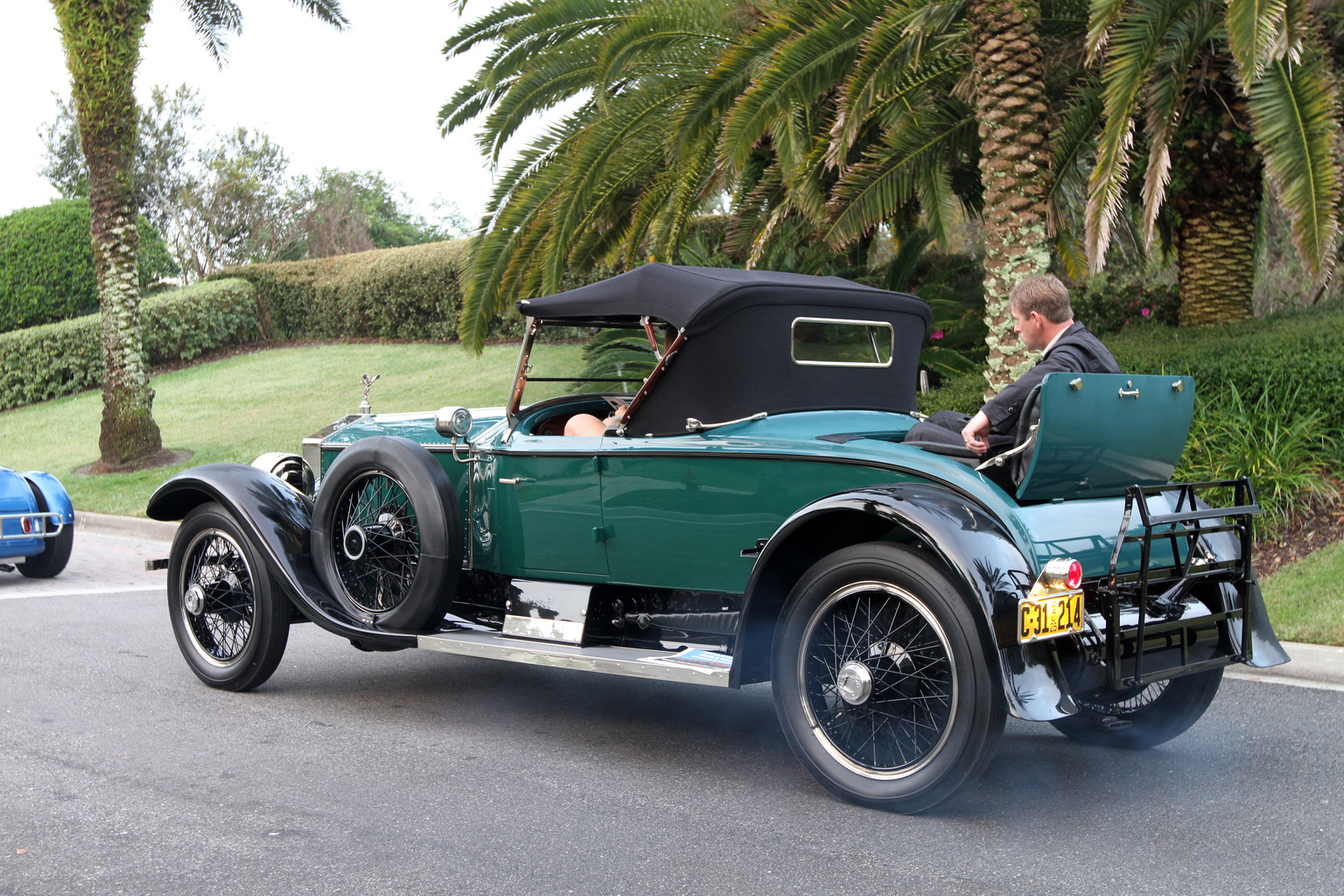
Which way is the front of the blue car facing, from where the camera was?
facing away from the viewer and to the left of the viewer

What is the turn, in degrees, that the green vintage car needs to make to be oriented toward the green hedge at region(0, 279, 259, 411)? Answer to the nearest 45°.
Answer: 0° — it already faces it

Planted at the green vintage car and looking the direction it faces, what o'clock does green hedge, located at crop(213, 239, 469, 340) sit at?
The green hedge is roughly at 1 o'clock from the green vintage car.

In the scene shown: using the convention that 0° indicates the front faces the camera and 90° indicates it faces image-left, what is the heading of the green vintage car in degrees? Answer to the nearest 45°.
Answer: approximately 135°

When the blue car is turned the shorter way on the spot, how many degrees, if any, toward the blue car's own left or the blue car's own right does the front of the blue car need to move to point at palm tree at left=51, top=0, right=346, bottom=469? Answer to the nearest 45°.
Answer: approximately 45° to the blue car's own right

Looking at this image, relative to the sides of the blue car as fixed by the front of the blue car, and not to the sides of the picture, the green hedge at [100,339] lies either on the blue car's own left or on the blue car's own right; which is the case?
on the blue car's own right
